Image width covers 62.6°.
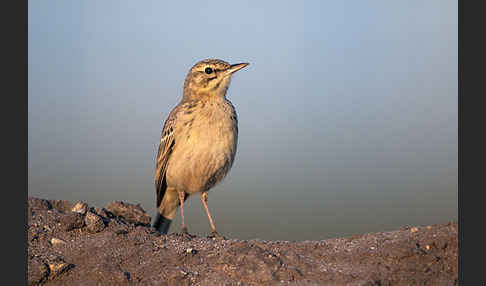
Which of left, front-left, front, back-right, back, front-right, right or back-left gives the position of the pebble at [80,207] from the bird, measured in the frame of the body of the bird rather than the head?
back-right

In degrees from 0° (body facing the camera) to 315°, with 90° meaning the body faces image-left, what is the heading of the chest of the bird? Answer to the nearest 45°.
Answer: approximately 315°

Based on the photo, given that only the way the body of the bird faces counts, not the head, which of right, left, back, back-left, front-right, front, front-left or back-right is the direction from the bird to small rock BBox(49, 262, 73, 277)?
right

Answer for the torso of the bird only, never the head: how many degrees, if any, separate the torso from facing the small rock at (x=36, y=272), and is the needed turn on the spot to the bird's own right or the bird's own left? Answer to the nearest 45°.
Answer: approximately 90° to the bird's own right

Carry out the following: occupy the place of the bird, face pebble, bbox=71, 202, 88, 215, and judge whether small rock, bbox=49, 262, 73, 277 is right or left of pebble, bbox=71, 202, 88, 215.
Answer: left

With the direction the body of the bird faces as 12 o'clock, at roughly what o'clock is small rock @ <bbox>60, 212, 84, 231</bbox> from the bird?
The small rock is roughly at 4 o'clock from the bird.
